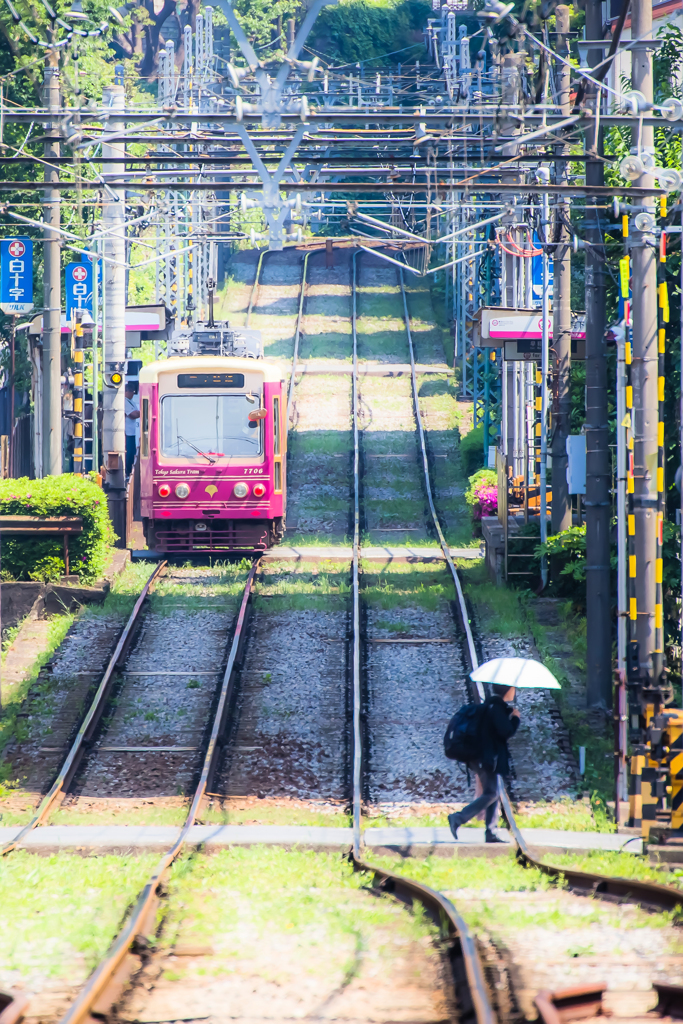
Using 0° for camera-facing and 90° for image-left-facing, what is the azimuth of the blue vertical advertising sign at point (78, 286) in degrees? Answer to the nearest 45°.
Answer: approximately 0°

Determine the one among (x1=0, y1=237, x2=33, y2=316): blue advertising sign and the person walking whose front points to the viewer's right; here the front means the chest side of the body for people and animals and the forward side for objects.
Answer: the person walking

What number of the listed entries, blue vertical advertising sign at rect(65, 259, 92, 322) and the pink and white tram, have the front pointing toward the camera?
2

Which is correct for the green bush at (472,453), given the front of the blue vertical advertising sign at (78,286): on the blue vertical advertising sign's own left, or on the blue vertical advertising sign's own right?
on the blue vertical advertising sign's own left

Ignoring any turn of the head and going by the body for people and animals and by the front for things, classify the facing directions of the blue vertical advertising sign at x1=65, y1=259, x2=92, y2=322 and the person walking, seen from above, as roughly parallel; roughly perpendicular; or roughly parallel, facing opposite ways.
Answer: roughly perpendicular
